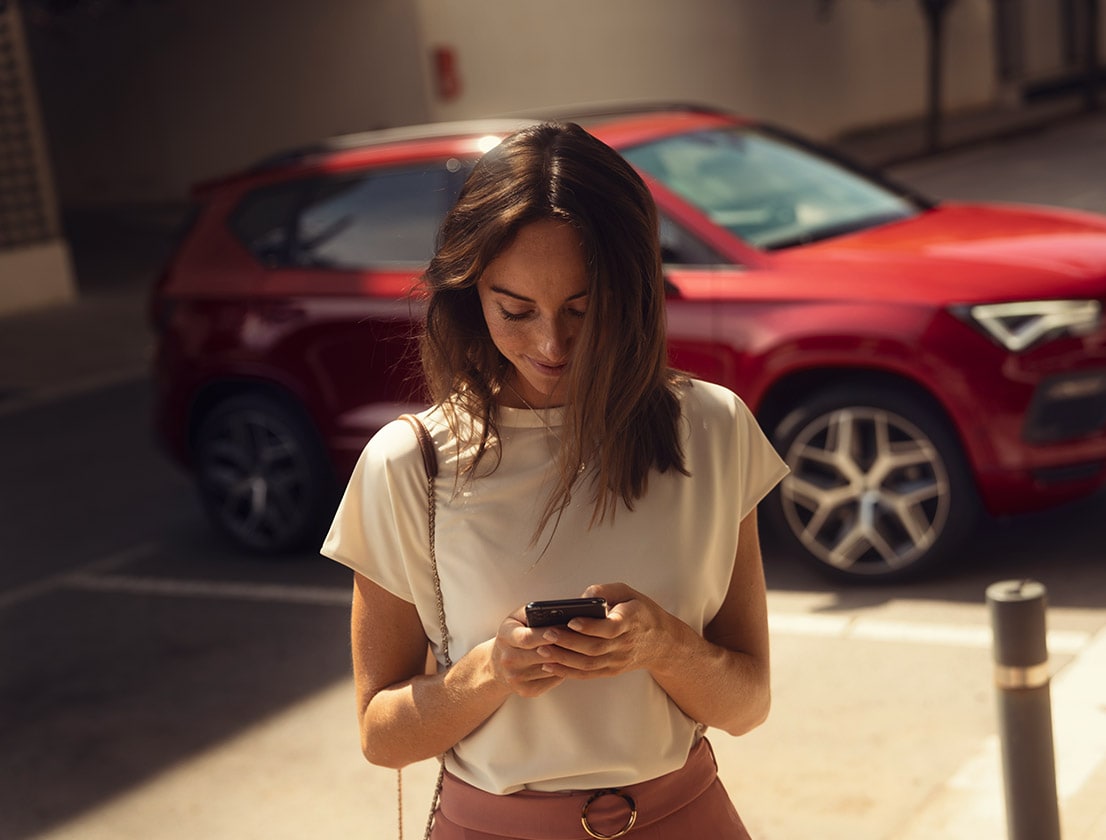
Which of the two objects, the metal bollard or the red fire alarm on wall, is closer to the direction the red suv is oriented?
the metal bollard

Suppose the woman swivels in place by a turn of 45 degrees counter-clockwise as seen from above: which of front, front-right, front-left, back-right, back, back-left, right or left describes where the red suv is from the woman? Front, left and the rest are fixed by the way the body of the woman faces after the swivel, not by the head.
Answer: back-left

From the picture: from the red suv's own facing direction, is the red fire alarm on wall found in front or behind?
behind

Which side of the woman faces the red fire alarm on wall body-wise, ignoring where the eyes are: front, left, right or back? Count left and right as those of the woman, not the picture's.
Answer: back

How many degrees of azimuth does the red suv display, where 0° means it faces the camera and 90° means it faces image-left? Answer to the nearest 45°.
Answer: approximately 315°

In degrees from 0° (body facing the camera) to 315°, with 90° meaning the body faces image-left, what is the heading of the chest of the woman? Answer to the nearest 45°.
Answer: approximately 0°

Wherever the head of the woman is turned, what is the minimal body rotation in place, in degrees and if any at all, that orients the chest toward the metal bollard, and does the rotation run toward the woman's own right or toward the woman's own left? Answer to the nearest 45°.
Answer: approximately 135° to the woman's own left
